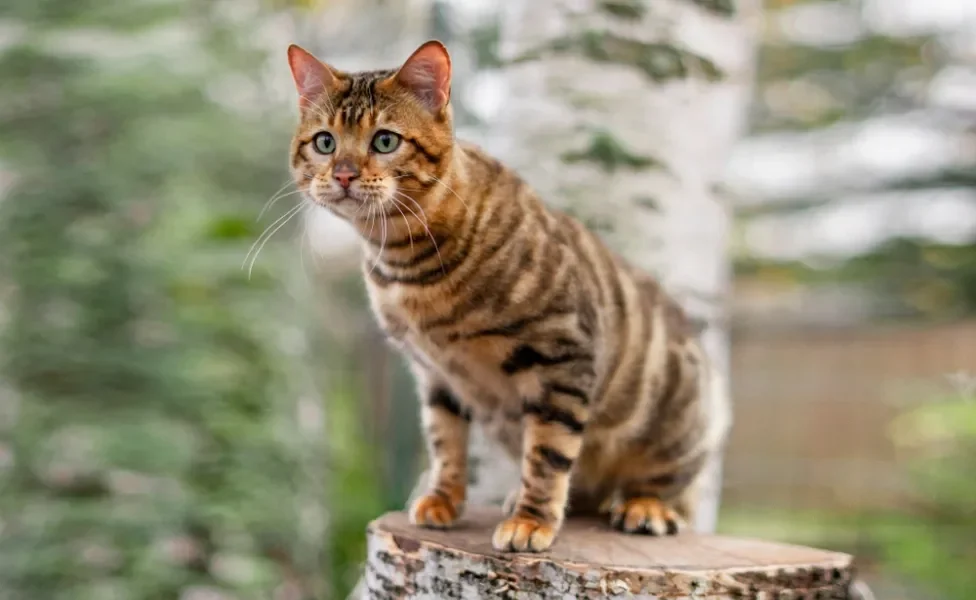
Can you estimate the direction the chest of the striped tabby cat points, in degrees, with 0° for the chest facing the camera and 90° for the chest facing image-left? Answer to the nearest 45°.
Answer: approximately 45°

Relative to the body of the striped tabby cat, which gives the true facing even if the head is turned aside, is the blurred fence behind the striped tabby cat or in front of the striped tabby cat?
behind
